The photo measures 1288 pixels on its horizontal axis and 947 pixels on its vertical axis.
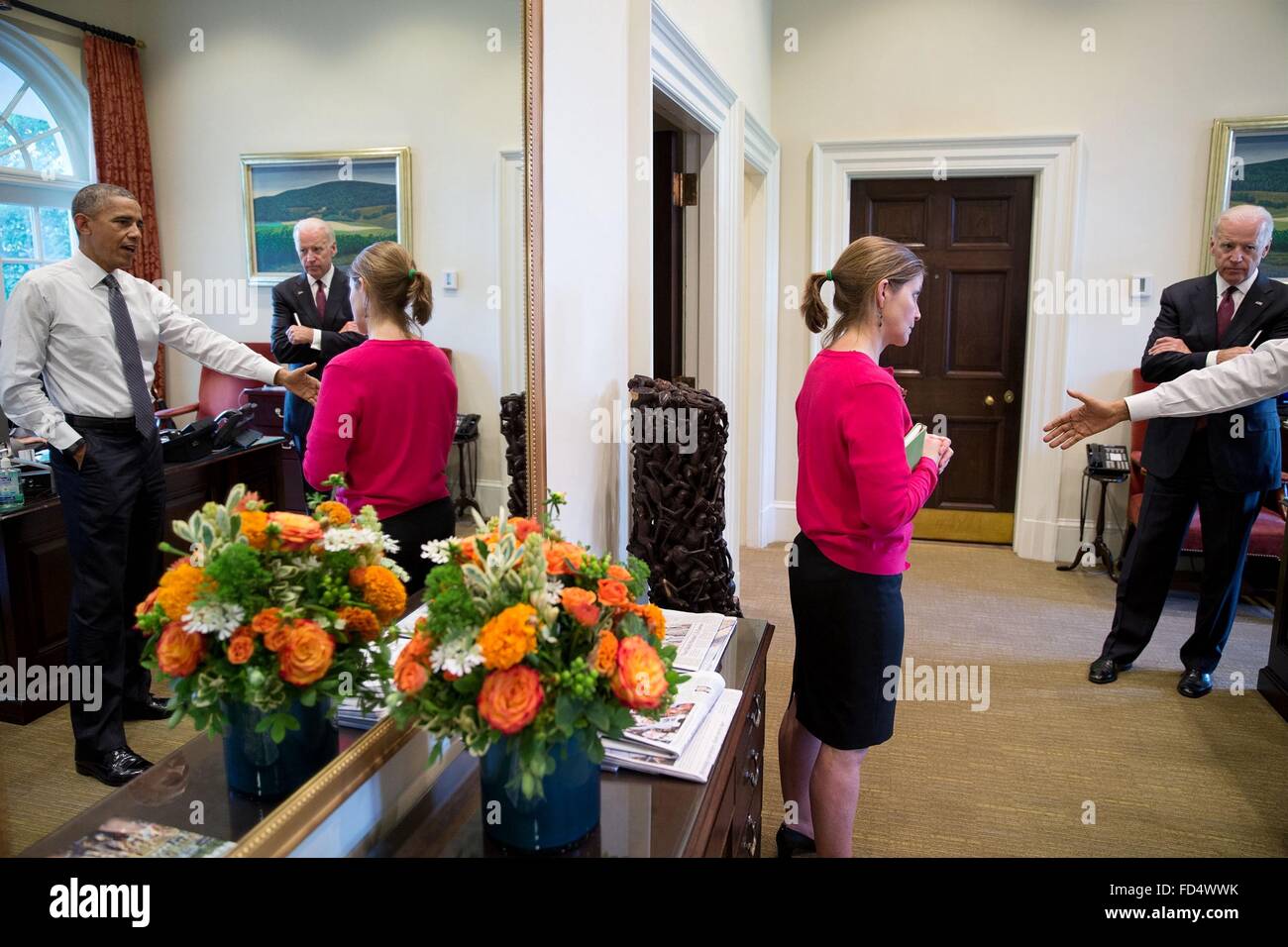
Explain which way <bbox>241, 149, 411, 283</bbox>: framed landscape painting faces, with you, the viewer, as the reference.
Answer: facing the viewer

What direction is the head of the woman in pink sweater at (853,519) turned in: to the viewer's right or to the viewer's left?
to the viewer's right

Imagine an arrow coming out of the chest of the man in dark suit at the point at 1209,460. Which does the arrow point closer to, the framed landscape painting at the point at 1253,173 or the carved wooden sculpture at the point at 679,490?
the carved wooden sculpture

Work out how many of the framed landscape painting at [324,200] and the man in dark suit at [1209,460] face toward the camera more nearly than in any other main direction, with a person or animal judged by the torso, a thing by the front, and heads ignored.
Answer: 2

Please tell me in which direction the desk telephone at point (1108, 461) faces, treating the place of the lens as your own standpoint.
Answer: facing the viewer

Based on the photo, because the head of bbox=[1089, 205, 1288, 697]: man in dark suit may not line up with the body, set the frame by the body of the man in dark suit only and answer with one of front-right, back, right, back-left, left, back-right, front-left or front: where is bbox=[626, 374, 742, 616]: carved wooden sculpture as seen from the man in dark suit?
front-right
